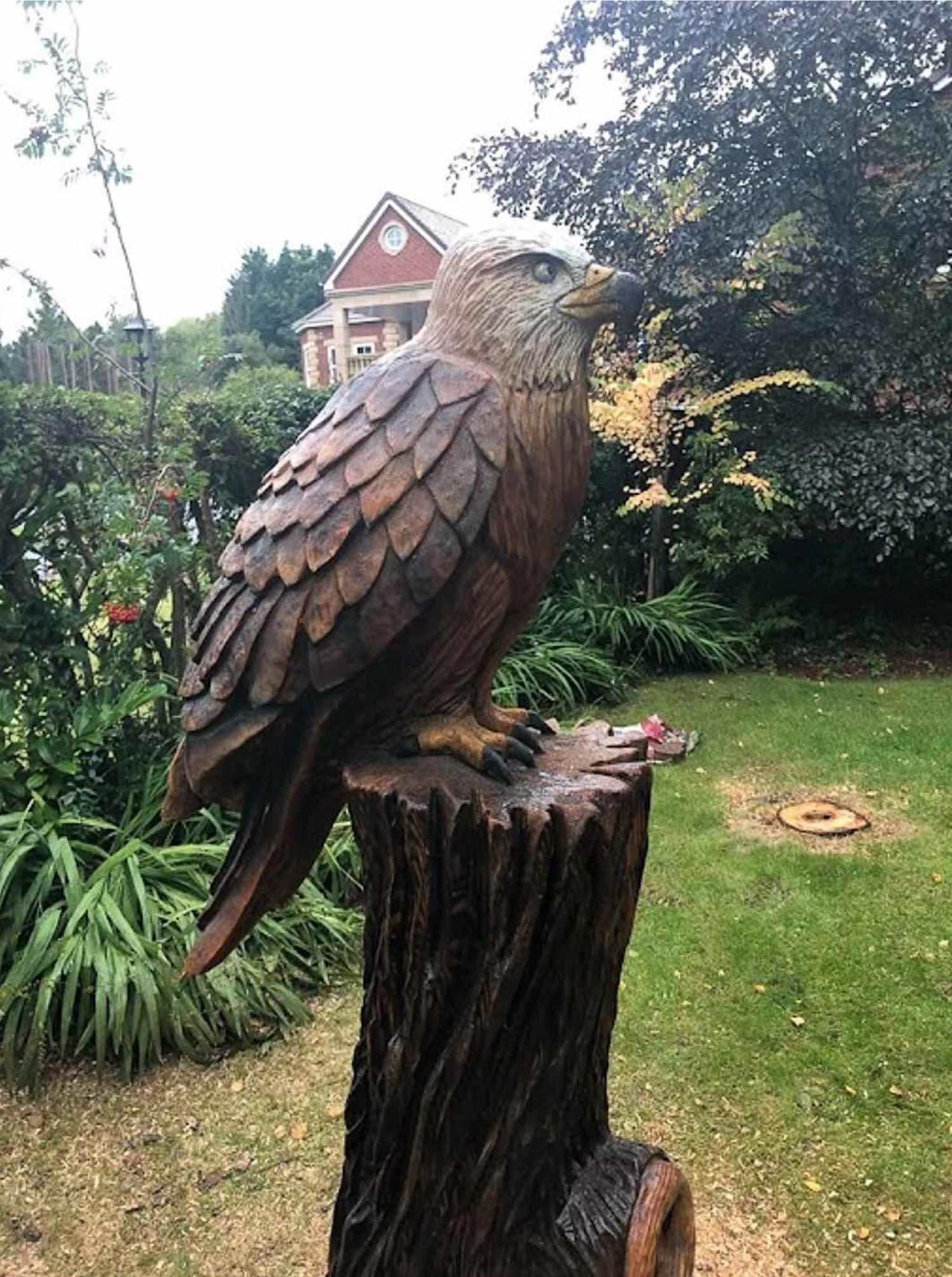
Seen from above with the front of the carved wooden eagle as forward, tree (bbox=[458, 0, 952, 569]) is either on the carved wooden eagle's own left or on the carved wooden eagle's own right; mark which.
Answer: on the carved wooden eagle's own left

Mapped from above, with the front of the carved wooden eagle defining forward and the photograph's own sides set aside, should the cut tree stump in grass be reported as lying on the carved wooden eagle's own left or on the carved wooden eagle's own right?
on the carved wooden eagle's own left

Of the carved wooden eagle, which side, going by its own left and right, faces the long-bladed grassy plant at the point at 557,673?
left

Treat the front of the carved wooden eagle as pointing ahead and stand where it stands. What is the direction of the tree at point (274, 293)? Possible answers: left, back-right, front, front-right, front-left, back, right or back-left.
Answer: left

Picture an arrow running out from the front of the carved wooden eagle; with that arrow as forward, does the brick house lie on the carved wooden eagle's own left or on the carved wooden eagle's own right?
on the carved wooden eagle's own left

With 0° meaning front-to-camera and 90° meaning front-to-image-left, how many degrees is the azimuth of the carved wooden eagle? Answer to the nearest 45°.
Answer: approximately 270°
